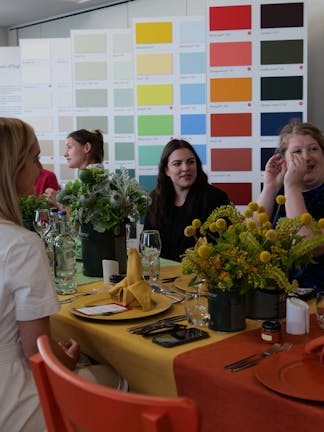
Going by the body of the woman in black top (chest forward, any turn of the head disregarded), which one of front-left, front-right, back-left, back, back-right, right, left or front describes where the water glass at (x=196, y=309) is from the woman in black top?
front

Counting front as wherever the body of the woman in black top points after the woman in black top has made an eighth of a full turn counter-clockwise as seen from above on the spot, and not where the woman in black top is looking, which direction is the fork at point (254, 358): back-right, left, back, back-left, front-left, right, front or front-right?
front-right

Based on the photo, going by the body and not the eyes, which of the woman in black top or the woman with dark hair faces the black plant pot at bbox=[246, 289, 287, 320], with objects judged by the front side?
the woman in black top

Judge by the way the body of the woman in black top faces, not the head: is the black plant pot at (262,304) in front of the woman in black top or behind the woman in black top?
in front

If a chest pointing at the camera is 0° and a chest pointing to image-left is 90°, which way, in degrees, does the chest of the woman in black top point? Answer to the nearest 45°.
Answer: approximately 0°

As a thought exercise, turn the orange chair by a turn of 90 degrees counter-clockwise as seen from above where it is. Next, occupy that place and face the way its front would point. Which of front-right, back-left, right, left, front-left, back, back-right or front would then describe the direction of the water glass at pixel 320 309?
right

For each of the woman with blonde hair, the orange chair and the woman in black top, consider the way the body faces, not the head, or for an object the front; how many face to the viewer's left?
0

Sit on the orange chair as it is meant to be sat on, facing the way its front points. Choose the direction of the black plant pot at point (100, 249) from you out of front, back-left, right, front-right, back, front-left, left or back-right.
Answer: front-left

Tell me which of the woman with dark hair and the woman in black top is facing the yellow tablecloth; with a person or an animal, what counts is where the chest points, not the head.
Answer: the woman in black top

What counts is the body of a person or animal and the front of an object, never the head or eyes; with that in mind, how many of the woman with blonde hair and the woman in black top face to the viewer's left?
0

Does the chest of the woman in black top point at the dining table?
yes

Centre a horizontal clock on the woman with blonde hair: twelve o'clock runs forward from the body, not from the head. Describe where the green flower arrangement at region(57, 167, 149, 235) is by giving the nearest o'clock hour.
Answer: The green flower arrangement is roughly at 11 o'clock from the woman with blonde hair.
